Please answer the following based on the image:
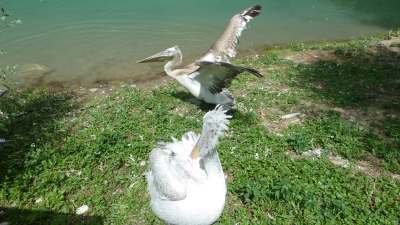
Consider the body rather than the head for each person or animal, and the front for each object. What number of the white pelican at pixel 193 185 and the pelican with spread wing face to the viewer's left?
1

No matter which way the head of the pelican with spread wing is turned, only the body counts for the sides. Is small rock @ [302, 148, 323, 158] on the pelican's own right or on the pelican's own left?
on the pelican's own left

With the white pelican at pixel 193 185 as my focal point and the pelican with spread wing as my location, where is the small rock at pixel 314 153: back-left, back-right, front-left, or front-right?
front-left

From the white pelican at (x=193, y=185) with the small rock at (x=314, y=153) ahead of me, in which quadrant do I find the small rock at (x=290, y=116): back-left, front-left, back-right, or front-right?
front-left

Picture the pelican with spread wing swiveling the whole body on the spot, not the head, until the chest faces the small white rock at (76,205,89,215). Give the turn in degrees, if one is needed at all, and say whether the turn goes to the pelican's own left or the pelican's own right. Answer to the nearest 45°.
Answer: approximately 45° to the pelican's own left

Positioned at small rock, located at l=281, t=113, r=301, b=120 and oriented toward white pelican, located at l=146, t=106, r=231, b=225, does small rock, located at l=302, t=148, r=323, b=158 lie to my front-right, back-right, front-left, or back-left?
front-left

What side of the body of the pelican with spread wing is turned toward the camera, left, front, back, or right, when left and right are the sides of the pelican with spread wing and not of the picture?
left

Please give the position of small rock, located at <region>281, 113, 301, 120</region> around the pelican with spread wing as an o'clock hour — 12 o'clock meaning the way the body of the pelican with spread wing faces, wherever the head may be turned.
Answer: The small rock is roughly at 7 o'clock from the pelican with spread wing.

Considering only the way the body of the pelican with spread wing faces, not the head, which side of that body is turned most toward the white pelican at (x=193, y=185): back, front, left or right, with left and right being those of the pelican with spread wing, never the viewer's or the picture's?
left
